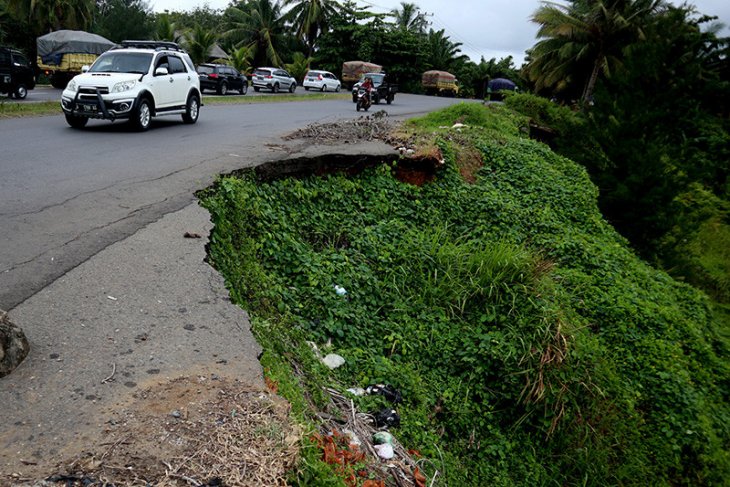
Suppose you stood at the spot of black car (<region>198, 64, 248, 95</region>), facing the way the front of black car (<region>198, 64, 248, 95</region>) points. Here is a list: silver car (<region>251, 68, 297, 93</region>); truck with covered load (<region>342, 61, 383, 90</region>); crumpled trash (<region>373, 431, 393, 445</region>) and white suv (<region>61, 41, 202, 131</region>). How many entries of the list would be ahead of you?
2

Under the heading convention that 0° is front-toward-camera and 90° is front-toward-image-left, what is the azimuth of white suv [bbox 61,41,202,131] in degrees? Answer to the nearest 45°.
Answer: approximately 45°
